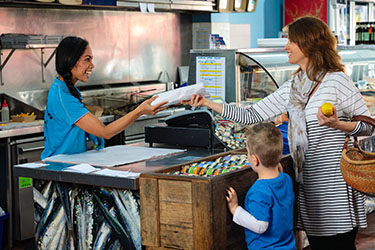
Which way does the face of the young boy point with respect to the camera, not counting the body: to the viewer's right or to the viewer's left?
to the viewer's left

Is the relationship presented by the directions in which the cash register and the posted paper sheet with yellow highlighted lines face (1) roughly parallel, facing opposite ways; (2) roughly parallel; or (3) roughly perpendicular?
roughly perpendicular

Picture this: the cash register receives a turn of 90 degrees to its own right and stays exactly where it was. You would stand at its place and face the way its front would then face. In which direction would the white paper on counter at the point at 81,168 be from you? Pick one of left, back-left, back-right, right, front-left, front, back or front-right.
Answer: back-left

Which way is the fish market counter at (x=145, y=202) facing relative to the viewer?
toward the camera

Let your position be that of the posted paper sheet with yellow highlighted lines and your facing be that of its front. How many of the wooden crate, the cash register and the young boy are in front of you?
3

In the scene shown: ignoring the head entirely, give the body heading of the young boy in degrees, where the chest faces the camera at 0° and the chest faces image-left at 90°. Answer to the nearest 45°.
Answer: approximately 135°

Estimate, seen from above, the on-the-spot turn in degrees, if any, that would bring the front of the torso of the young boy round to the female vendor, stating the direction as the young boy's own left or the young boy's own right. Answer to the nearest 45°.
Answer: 0° — they already face them

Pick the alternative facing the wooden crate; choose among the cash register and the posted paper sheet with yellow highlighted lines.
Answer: the posted paper sheet with yellow highlighted lines

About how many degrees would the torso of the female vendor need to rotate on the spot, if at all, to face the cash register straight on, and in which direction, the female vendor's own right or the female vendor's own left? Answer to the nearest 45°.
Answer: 0° — they already face it

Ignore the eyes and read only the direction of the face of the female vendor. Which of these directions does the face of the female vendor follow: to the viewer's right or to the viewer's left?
to the viewer's right

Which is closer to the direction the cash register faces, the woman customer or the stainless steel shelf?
the stainless steel shelf

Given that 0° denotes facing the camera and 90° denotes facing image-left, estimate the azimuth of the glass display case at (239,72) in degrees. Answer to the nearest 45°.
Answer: approximately 315°

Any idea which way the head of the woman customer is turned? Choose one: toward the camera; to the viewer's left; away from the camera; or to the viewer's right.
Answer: to the viewer's left

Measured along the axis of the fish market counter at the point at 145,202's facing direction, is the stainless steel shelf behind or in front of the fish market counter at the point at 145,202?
behind

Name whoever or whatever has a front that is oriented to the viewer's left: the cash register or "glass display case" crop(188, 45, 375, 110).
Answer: the cash register

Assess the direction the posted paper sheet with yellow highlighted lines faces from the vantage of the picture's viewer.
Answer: facing the viewer

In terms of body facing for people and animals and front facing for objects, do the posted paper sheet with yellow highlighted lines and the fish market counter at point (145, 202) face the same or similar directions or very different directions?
same or similar directions

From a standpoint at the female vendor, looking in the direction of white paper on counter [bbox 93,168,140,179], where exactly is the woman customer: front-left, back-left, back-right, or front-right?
front-left
